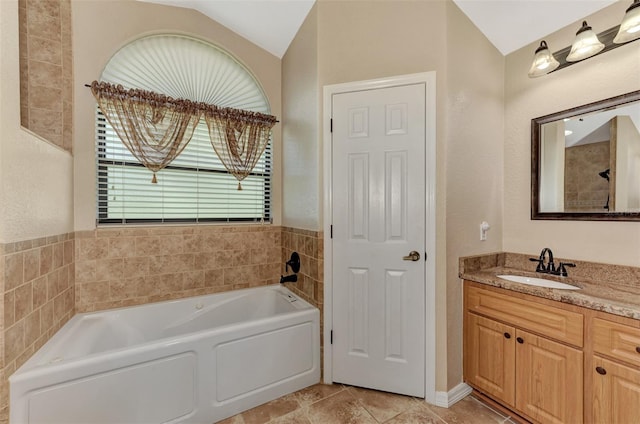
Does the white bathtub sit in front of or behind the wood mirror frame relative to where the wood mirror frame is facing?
in front

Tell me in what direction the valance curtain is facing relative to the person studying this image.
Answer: facing the viewer and to the right of the viewer

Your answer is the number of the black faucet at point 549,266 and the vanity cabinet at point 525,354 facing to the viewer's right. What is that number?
0

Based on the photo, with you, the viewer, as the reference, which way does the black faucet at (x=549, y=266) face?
facing the viewer and to the left of the viewer

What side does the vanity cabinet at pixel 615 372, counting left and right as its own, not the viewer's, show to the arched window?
front

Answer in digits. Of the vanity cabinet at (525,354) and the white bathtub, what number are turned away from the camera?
0

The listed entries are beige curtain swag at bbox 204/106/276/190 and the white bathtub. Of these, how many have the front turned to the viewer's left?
0

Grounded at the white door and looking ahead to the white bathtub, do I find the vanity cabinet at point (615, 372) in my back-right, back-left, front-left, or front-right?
back-left
